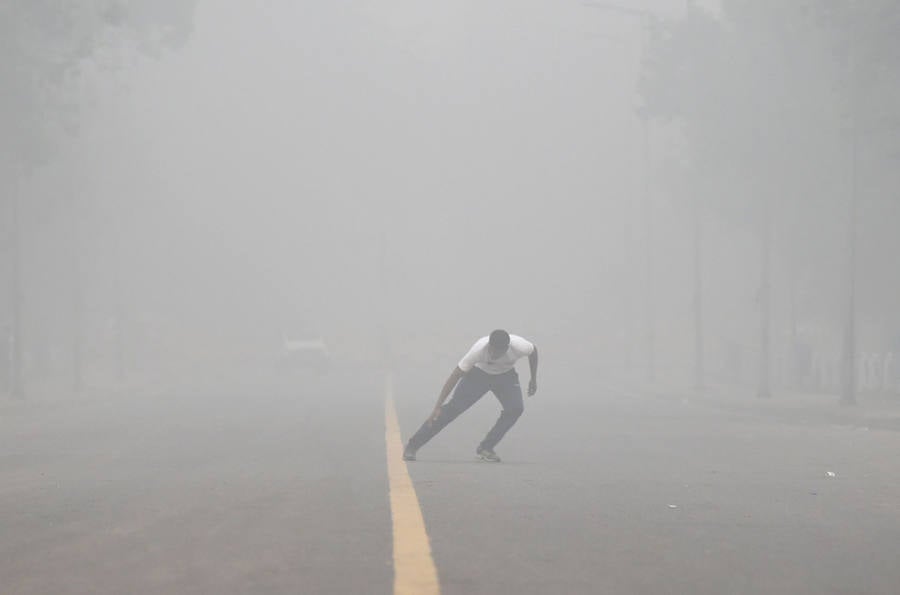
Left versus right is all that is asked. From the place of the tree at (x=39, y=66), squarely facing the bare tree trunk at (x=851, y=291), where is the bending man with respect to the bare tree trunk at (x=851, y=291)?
right

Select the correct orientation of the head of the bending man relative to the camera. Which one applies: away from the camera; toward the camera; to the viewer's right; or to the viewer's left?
toward the camera

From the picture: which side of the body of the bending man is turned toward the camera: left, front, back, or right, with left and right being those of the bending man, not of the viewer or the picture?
front

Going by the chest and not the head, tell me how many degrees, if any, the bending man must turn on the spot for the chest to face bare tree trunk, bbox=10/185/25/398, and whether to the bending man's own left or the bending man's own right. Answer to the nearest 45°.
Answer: approximately 135° to the bending man's own right

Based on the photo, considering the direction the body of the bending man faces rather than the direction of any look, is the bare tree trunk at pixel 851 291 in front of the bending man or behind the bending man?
behind
